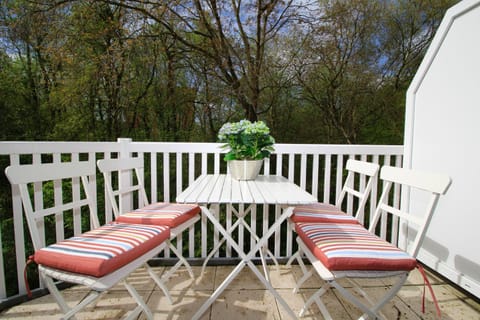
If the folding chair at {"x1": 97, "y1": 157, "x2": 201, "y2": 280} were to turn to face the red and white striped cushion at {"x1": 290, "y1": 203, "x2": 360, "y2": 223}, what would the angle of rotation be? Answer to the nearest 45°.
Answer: approximately 45° to its left

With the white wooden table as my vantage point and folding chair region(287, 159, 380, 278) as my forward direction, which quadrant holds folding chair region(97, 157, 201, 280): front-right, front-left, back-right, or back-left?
back-left

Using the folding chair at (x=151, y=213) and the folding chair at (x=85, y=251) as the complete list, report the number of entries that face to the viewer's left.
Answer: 0

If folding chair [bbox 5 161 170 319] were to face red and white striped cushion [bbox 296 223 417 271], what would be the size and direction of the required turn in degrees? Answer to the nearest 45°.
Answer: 0° — it already faces it

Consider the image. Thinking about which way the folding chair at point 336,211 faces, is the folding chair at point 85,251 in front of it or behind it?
in front

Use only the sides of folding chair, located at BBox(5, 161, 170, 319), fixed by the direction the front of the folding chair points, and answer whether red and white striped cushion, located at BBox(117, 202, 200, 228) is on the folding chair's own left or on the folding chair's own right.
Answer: on the folding chair's own left

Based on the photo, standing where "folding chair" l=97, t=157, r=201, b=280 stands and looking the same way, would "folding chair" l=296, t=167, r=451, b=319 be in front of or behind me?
in front

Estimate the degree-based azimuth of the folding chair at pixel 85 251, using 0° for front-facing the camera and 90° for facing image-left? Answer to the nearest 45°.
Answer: approximately 315°

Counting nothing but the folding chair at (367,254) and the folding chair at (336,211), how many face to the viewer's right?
0
